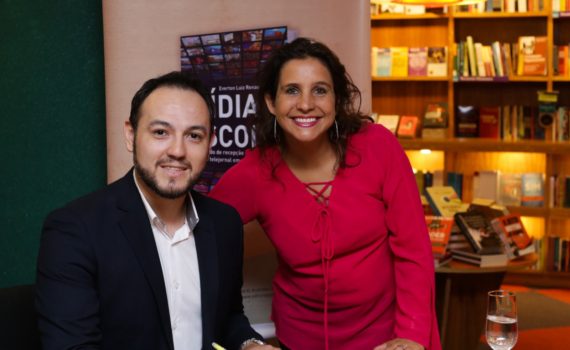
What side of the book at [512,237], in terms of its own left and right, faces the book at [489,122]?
back

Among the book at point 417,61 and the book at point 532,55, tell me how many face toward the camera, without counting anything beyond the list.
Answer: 2

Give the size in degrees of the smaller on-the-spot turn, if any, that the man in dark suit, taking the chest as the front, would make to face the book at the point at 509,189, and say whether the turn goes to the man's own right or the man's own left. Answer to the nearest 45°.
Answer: approximately 90° to the man's own left

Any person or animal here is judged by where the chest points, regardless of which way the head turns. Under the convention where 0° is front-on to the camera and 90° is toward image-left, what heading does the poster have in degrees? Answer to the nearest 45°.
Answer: approximately 0°
